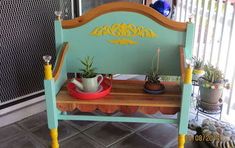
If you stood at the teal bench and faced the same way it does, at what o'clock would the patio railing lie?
The patio railing is roughly at 8 o'clock from the teal bench.

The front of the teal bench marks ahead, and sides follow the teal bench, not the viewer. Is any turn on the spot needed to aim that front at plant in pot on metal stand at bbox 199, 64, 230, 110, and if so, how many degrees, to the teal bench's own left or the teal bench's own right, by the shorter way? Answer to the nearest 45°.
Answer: approximately 90° to the teal bench's own left

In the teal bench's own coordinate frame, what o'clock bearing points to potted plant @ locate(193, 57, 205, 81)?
The potted plant is roughly at 8 o'clock from the teal bench.

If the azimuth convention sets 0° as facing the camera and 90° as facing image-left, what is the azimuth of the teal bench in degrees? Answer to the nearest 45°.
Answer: approximately 0°
